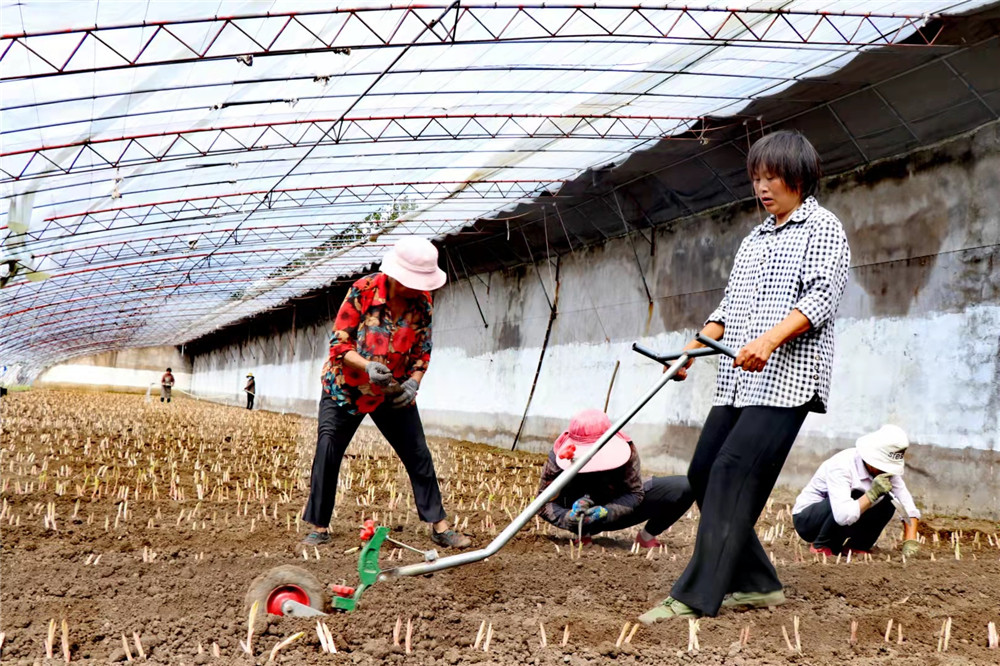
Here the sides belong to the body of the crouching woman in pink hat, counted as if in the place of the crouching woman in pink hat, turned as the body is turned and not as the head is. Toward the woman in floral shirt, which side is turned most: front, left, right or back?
right

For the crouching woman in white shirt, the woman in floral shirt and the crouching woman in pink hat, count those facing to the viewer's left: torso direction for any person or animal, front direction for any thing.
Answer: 0

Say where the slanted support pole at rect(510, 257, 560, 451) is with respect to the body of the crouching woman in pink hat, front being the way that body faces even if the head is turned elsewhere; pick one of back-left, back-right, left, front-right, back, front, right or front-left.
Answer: back

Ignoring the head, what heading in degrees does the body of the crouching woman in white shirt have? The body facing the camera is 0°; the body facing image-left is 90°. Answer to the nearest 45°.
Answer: approximately 315°

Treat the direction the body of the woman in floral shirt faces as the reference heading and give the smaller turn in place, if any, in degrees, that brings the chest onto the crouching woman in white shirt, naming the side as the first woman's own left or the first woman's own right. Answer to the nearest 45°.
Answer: approximately 45° to the first woman's own left

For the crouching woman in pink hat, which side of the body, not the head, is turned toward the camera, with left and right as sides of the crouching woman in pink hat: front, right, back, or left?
front

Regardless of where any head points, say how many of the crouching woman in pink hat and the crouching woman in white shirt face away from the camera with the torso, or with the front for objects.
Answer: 0

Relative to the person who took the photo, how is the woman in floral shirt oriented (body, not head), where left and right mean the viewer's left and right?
facing the viewer and to the right of the viewer

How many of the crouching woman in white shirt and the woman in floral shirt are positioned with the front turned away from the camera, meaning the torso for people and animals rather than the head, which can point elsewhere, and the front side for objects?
0
